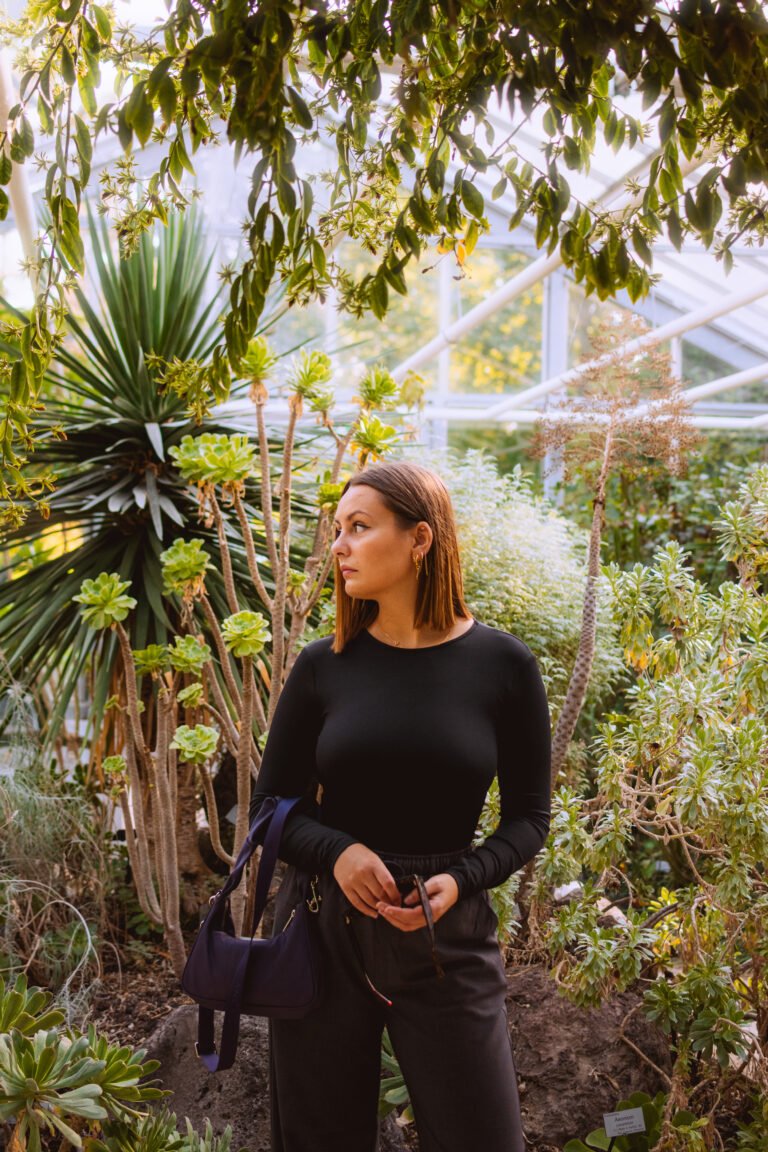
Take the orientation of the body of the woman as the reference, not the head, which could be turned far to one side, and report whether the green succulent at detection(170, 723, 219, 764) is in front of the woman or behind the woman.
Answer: behind

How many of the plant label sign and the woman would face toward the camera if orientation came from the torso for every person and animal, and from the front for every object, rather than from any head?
2

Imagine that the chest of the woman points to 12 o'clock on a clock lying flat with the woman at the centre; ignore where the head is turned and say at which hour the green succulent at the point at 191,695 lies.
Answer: The green succulent is roughly at 5 o'clock from the woman.

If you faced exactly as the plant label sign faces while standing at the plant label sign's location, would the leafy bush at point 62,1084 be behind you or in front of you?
in front

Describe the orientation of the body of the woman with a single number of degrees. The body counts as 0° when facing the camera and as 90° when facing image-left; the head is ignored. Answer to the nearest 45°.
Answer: approximately 0°

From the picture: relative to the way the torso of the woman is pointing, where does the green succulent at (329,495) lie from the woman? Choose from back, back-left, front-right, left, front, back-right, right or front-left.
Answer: back

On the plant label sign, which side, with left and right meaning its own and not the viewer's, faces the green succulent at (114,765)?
right

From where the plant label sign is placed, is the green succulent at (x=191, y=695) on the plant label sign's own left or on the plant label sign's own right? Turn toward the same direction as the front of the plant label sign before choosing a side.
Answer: on the plant label sign's own right

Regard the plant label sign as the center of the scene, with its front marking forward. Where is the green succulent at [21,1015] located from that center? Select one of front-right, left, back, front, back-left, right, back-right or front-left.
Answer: front-right

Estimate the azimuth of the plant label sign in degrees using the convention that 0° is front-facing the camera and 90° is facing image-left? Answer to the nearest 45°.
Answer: approximately 0°

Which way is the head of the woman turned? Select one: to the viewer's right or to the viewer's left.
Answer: to the viewer's left

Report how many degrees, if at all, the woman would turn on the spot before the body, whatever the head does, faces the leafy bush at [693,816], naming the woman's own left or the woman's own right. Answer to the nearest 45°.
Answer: approximately 135° to the woman's own left

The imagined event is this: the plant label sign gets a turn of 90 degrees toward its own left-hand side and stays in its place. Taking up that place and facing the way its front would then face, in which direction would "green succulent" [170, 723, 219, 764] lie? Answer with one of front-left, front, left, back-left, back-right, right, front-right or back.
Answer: back

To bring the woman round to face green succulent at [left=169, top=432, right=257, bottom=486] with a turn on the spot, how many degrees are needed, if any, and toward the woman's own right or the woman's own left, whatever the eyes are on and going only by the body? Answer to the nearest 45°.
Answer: approximately 135° to the woman's own right
